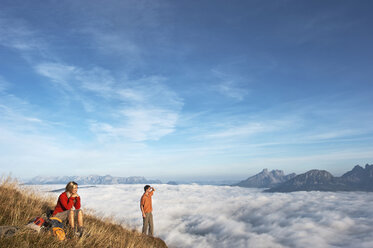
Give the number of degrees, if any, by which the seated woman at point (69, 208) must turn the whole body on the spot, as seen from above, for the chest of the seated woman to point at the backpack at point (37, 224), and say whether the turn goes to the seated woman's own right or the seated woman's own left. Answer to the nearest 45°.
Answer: approximately 90° to the seated woman's own right

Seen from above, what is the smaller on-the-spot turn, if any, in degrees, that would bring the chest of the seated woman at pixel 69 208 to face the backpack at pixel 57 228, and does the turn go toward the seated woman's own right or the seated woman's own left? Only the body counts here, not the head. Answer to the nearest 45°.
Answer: approximately 45° to the seated woman's own right

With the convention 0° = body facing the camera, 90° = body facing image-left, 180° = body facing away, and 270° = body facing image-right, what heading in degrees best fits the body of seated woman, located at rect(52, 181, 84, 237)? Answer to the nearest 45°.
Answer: approximately 315°
